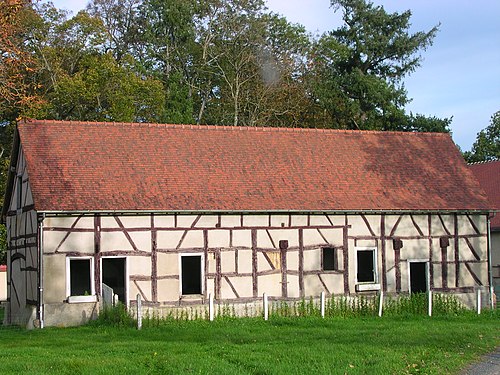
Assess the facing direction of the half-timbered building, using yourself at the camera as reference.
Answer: facing the viewer

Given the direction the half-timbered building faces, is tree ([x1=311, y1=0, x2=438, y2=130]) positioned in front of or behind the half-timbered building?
behind

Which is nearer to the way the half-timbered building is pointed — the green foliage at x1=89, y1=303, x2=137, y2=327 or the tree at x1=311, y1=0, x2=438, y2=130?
the green foliage

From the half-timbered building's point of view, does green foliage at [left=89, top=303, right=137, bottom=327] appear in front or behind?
in front
